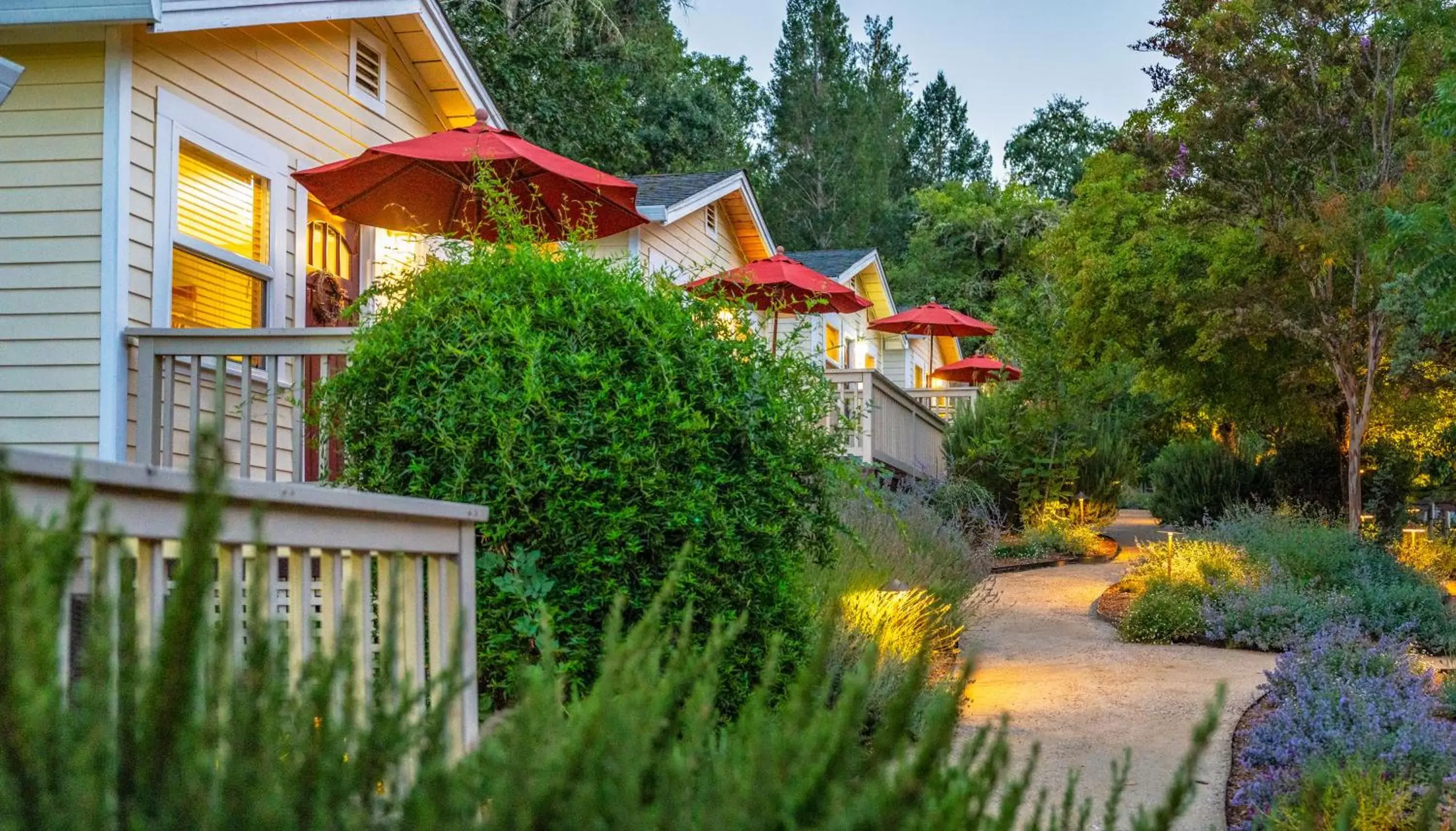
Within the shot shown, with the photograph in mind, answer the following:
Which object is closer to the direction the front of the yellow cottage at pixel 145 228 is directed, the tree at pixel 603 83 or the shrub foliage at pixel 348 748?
the shrub foliage

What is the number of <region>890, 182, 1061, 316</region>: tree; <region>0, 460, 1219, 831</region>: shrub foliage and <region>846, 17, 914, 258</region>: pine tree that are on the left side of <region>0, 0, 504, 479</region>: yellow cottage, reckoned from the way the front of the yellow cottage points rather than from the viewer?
2

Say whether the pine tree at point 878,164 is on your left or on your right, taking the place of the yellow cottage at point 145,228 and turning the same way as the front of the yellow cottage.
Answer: on your left

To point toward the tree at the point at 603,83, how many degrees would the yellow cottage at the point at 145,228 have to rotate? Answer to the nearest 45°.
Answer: approximately 90° to its left

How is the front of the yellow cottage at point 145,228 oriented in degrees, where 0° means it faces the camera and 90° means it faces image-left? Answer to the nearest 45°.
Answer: approximately 315°

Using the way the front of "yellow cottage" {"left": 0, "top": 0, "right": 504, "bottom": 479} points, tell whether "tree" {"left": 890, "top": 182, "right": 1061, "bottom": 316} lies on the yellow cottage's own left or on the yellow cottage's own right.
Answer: on the yellow cottage's own left

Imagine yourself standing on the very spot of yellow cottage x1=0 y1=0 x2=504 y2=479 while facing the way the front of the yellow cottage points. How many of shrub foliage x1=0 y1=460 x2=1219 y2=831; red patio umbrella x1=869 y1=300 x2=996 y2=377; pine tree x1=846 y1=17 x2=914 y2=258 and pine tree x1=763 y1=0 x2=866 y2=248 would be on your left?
3

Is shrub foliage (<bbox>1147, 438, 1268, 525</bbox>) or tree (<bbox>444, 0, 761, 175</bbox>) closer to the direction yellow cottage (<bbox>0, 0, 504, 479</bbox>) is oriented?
the shrub foliage

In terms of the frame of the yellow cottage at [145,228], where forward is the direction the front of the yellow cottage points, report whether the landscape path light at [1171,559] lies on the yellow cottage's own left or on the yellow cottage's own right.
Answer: on the yellow cottage's own left

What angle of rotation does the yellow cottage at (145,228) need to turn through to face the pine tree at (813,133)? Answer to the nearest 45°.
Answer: approximately 90° to its left

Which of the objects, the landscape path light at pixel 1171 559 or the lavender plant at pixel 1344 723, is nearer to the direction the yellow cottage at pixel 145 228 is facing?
the lavender plant

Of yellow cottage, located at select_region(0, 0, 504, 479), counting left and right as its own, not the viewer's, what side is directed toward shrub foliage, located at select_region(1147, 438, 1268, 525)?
left
